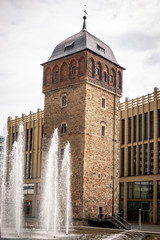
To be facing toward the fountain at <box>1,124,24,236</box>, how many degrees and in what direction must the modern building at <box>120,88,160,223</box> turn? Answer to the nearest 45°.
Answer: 0° — it already faces it

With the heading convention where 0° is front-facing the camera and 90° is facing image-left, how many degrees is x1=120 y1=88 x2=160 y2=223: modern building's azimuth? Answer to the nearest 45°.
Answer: approximately 45°
